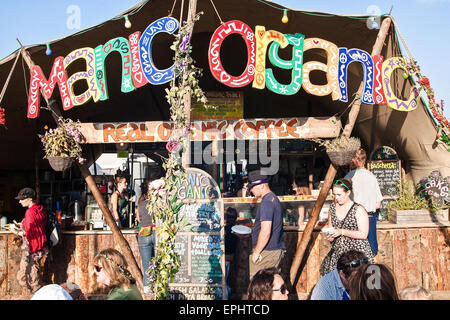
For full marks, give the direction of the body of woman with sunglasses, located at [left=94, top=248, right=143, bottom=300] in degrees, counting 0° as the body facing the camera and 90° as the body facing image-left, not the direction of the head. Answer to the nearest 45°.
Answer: approximately 90°

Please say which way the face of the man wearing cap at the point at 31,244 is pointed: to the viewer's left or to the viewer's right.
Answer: to the viewer's left

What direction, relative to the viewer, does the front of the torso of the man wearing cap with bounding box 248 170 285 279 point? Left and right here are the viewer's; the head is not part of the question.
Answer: facing to the left of the viewer

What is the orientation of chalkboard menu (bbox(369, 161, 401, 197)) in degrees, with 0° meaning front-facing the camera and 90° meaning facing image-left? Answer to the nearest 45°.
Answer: approximately 0°

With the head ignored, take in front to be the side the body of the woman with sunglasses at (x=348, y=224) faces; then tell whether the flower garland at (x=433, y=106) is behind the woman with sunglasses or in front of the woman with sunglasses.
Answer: behind

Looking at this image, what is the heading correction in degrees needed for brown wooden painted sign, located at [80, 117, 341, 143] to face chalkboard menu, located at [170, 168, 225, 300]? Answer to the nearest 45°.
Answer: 0° — it already faces it

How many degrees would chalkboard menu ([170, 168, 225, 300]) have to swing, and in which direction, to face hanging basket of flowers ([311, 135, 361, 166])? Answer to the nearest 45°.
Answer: approximately 90° to its left

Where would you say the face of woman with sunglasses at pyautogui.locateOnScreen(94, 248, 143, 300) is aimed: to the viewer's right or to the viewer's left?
to the viewer's left
